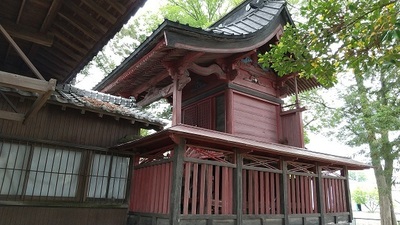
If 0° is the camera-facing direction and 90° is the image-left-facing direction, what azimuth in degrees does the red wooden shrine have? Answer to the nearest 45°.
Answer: approximately 45°

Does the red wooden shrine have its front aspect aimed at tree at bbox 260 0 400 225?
no
